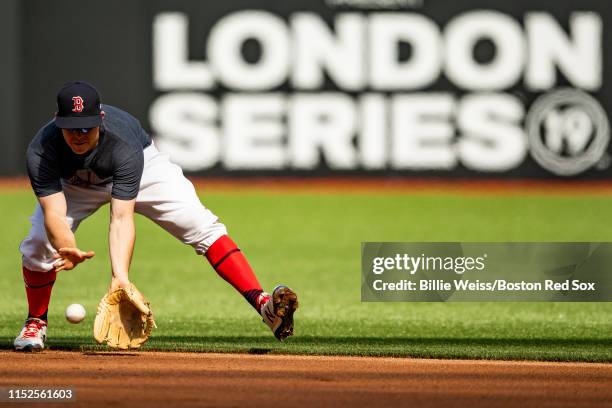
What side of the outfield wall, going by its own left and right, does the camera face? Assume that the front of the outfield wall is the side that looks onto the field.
front

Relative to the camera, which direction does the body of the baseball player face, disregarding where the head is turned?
toward the camera

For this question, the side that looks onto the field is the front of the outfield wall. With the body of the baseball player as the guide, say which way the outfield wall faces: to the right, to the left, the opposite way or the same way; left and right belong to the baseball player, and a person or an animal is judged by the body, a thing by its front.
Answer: the same way

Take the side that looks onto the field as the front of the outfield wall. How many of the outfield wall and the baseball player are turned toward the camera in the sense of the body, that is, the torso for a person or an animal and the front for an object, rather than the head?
2

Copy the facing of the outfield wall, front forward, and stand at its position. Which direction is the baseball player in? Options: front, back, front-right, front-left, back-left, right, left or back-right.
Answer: front

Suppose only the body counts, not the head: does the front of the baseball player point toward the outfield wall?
no
